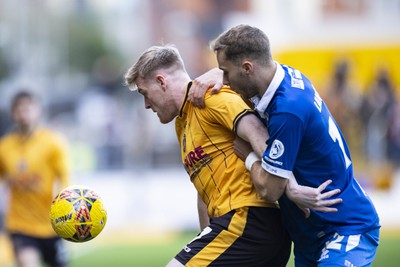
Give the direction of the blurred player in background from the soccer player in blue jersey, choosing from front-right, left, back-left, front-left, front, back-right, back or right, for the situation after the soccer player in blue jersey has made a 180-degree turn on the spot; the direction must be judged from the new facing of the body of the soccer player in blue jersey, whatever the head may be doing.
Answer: back-left

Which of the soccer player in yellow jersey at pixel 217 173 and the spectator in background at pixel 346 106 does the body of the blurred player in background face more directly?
the soccer player in yellow jersey

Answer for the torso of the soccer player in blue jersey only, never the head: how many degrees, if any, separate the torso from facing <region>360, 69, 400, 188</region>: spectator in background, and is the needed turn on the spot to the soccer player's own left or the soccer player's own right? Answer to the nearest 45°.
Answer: approximately 90° to the soccer player's own right

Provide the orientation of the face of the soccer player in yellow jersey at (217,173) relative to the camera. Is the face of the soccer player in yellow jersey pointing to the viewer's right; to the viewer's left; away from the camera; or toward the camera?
to the viewer's left

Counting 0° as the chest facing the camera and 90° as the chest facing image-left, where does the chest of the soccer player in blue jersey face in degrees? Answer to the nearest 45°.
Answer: approximately 90°

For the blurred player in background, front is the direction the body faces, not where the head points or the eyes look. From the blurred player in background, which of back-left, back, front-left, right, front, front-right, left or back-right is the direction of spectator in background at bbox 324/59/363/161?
back-left

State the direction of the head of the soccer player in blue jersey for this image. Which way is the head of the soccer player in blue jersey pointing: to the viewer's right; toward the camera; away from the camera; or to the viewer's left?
to the viewer's left

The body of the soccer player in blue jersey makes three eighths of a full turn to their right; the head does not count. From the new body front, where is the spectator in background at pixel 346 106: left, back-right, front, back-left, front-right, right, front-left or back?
front-left

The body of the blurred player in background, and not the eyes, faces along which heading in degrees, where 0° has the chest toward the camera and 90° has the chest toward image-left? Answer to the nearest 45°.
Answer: approximately 0°
